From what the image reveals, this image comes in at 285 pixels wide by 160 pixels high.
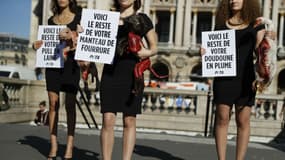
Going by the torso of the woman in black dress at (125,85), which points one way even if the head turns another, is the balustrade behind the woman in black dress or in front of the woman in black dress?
behind

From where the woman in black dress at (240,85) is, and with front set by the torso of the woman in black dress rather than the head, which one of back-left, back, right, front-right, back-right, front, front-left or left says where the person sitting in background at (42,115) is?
back-right

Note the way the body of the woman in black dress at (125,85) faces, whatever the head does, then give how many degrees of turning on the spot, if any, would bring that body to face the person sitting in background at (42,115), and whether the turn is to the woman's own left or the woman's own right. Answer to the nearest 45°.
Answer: approximately 180°

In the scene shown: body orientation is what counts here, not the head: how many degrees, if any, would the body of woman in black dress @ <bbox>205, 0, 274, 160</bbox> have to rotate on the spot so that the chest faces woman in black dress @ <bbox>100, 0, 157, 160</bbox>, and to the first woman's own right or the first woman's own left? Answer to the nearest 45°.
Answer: approximately 45° to the first woman's own right

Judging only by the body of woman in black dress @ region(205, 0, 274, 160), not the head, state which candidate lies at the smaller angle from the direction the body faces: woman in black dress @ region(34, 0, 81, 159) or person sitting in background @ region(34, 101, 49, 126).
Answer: the woman in black dress

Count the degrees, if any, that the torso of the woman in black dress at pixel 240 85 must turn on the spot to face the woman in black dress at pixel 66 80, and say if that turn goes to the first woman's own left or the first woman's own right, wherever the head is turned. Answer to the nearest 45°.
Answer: approximately 90° to the first woman's own right

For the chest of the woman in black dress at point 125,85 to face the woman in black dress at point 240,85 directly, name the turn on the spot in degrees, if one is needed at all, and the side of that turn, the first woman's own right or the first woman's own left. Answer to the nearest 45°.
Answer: approximately 90° to the first woman's own left

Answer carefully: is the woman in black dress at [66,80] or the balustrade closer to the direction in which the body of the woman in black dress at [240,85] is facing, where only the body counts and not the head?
the woman in black dress

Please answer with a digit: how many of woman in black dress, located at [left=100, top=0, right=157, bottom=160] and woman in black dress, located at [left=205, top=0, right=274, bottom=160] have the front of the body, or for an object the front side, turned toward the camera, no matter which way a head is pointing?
2

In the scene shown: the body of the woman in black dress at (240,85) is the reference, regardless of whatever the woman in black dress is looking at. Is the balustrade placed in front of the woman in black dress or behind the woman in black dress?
behind

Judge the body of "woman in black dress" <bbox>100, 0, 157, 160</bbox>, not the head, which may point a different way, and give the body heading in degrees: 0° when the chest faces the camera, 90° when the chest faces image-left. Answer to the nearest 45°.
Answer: approximately 0°
